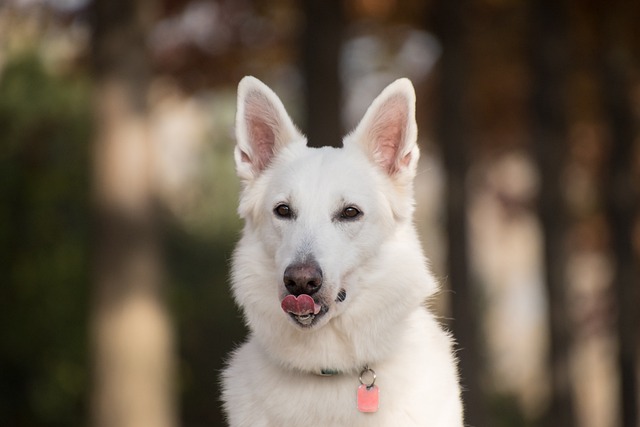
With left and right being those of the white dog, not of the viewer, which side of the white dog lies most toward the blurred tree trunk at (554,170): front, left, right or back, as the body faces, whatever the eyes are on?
back

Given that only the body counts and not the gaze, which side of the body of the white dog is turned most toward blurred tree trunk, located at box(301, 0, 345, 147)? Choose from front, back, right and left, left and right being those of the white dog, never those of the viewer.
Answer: back

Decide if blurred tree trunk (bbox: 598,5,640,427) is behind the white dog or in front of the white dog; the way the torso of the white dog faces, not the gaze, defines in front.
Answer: behind

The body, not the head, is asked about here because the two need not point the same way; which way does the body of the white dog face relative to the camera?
toward the camera

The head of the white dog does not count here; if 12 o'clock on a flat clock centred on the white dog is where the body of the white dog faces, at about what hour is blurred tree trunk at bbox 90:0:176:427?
The blurred tree trunk is roughly at 5 o'clock from the white dog.

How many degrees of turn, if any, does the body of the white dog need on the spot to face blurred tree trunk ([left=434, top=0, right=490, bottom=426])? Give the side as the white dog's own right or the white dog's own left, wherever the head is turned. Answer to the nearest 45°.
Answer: approximately 180°
